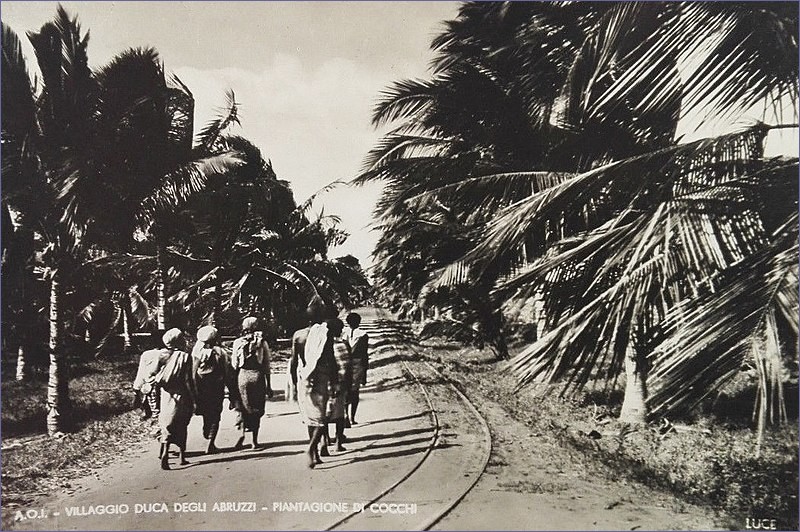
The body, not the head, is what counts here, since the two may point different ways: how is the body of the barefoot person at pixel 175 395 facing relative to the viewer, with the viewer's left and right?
facing away from the viewer
